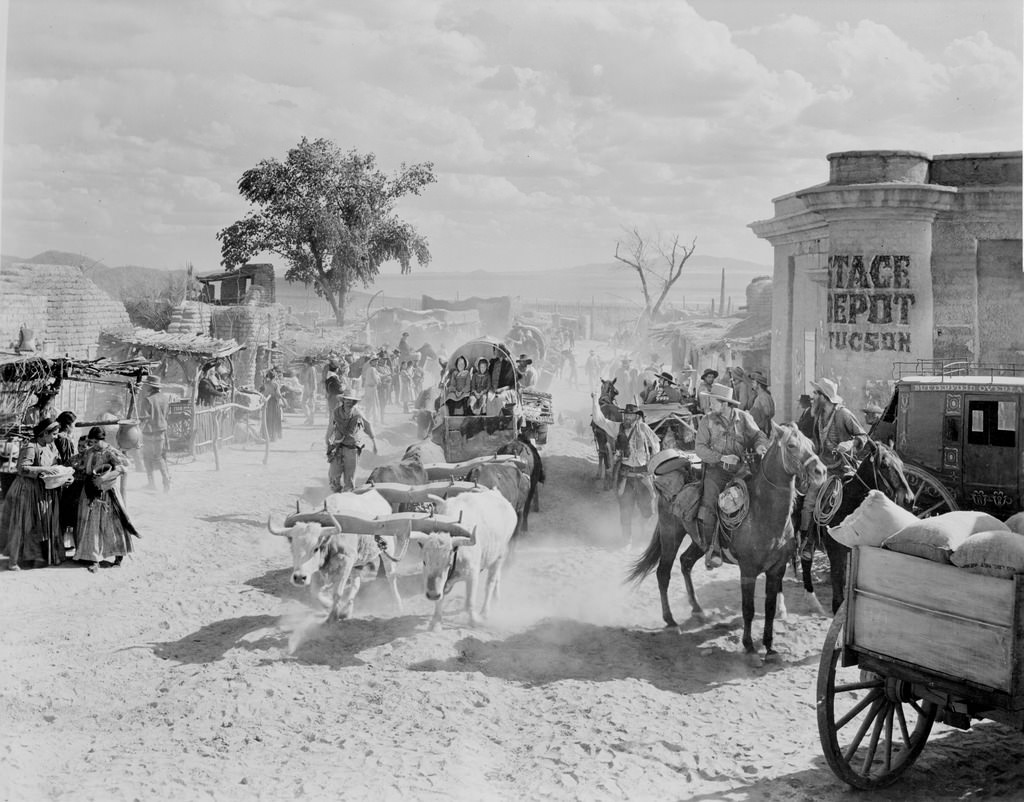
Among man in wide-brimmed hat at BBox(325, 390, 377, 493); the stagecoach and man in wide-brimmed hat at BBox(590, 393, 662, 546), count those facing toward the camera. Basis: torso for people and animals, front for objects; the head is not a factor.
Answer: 2

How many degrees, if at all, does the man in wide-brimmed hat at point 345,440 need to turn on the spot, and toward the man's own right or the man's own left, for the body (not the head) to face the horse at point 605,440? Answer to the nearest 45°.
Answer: approximately 135° to the man's own left

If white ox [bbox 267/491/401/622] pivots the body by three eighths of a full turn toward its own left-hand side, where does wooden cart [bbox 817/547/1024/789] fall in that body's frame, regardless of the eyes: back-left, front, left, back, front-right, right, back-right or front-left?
front-right

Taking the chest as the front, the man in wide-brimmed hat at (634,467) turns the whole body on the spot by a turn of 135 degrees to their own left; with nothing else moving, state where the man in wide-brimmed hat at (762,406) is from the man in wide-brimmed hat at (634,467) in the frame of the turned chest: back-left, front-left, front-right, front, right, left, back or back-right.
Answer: front

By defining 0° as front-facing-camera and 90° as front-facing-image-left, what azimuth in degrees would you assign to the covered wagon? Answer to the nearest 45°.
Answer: approximately 45°

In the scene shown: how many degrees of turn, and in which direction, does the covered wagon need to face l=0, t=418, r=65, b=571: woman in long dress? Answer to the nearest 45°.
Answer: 0° — it already faces them

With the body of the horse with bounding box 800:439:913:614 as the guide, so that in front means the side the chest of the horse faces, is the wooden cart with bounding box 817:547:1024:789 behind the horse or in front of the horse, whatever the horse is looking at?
in front

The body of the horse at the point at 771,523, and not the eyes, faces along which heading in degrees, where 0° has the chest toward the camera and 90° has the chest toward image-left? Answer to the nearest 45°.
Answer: approximately 315°

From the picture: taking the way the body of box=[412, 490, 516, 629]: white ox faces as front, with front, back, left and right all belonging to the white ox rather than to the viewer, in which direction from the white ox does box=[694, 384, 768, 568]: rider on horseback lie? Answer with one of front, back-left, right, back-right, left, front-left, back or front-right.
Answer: back-left
